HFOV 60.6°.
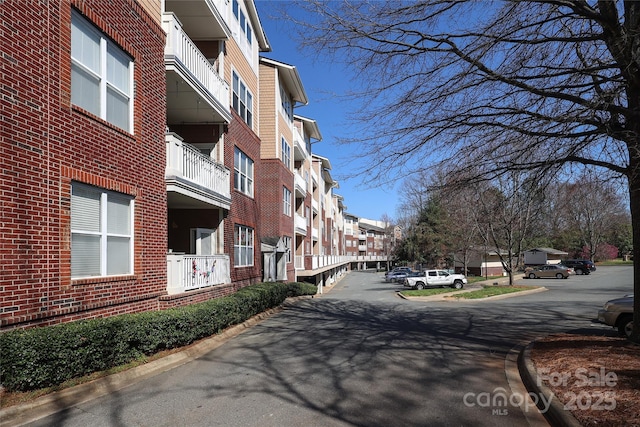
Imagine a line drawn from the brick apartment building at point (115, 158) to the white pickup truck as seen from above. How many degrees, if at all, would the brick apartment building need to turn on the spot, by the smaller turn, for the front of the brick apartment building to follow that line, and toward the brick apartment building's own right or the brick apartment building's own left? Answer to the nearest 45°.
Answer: approximately 90° to the brick apartment building's own left

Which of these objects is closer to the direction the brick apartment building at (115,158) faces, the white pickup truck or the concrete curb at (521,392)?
the concrete curb

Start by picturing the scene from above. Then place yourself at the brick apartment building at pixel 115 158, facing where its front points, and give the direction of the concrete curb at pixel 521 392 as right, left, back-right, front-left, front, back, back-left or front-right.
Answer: front

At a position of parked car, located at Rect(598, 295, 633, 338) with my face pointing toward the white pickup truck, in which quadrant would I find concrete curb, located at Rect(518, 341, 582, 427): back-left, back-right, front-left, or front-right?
back-left

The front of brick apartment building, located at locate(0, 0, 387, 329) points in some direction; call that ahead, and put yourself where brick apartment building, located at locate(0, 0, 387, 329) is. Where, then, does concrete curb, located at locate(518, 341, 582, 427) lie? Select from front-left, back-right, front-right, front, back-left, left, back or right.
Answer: front

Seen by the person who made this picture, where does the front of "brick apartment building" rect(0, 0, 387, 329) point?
facing the viewer and to the right of the viewer

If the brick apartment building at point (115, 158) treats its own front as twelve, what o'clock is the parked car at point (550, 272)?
The parked car is roughly at 9 o'clock from the brick apartment building.

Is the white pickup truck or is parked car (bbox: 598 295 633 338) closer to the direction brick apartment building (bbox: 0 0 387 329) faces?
the parked car
